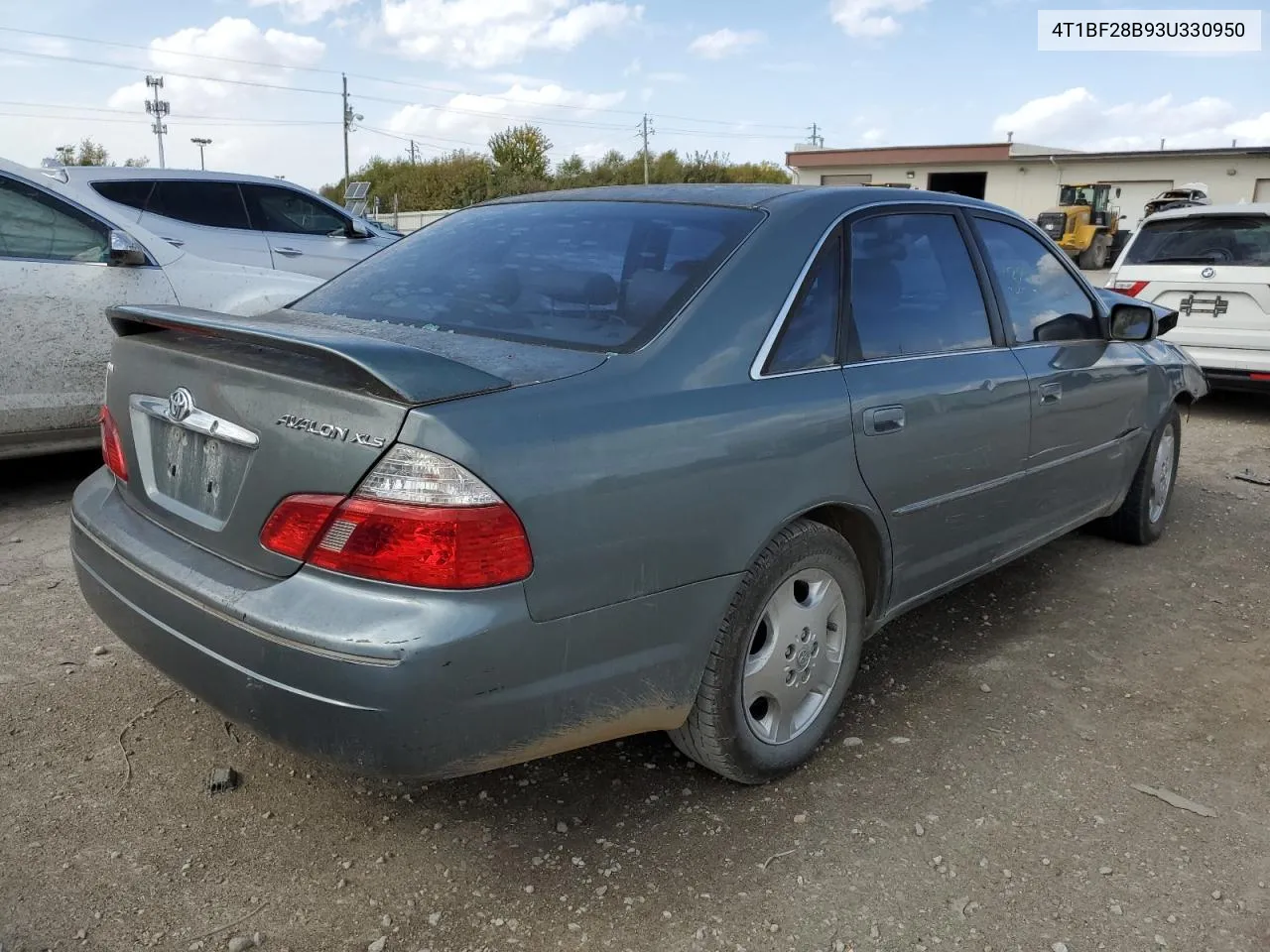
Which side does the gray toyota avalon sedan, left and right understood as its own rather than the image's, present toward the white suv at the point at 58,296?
left

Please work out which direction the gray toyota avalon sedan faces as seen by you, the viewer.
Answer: facing away from the viewer and to the right of the viewer

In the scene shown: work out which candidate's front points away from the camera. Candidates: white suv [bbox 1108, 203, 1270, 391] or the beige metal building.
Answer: the white suv

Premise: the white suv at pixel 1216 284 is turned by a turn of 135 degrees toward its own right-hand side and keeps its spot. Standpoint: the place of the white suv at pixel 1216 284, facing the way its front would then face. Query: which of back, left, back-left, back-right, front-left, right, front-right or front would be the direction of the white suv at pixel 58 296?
right

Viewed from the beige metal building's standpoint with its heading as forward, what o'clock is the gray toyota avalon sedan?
The gray toyota avalon sedan is roughly at 12 o'clock from the beige metal building.

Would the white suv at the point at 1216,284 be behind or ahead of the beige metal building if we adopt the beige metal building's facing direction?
ahead

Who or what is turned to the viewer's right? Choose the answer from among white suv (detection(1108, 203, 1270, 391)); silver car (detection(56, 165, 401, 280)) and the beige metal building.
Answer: the silver car

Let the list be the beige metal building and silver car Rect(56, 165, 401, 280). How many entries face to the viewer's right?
1

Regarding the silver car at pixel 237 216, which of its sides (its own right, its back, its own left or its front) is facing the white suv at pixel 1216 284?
front

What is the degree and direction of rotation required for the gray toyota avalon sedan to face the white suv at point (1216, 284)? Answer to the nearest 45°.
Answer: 0° — it already faces it

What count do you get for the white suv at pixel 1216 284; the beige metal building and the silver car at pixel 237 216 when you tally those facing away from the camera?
1

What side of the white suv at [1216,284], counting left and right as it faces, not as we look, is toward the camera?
back

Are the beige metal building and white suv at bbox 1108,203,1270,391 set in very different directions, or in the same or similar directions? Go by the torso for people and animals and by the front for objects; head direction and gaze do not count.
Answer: very different directions

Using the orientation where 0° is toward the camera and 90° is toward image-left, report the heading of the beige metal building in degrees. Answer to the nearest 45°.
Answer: approximately 0°

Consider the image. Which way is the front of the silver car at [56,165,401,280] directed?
to the viewer's right
